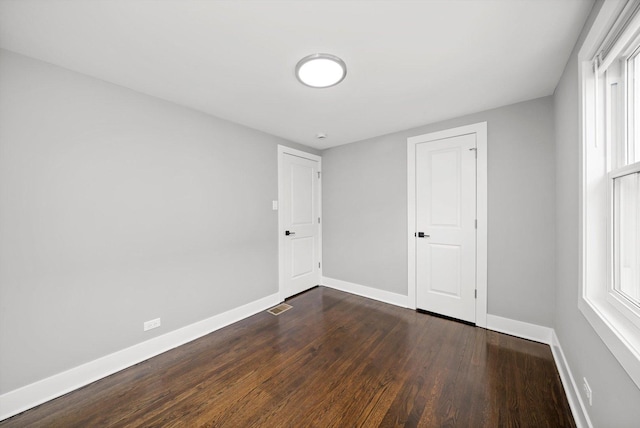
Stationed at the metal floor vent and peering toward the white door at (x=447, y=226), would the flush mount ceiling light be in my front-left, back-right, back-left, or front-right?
front-right

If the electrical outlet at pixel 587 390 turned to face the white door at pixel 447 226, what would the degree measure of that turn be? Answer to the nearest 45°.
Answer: approximately 45° to its right

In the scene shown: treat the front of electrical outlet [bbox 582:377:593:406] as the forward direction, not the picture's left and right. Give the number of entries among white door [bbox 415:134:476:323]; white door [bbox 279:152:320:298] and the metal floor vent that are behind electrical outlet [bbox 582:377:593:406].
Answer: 0

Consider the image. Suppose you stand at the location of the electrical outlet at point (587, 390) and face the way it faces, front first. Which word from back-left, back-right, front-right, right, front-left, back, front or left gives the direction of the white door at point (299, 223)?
front

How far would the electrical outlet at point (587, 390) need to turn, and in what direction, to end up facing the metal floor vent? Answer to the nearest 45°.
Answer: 0° — it already faces it

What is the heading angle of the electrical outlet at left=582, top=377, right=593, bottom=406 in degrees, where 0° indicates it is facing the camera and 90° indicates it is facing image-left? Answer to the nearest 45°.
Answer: approximately 90°

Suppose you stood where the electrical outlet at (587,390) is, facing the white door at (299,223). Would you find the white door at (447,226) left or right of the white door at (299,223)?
right

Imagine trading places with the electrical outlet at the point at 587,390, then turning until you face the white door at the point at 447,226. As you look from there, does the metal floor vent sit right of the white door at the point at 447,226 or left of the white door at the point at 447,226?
left
